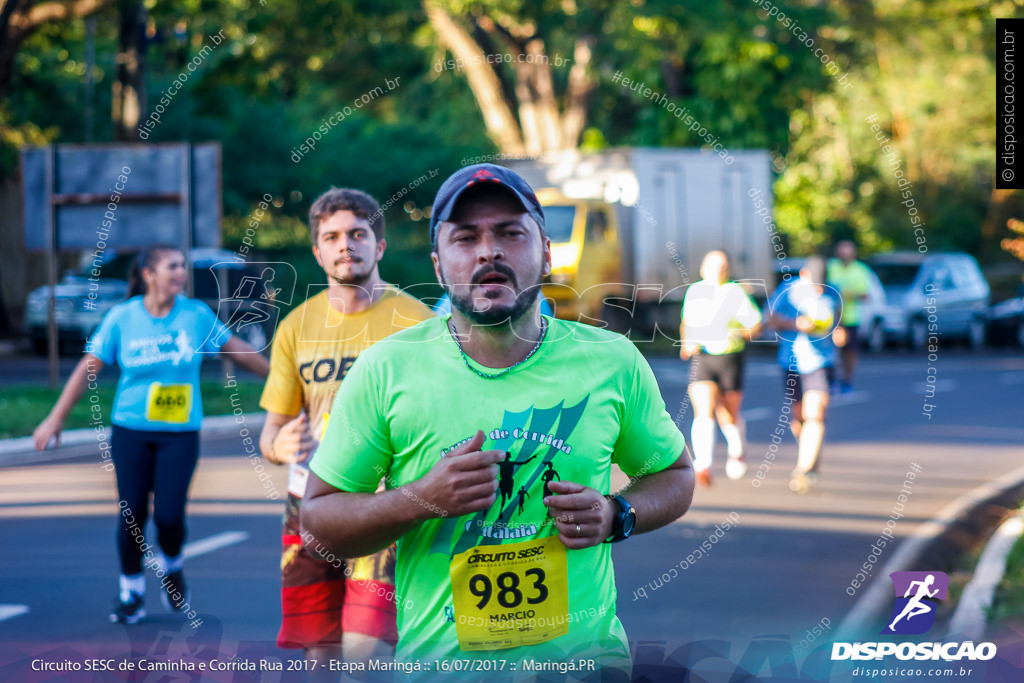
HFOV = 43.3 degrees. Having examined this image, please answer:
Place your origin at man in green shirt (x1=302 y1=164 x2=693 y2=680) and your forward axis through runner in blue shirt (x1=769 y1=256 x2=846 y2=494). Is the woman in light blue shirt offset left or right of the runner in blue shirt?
left

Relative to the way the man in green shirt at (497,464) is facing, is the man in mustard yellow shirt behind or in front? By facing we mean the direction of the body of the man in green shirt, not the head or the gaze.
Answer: behind

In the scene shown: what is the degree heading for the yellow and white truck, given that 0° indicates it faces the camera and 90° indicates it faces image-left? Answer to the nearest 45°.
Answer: approximately 45°

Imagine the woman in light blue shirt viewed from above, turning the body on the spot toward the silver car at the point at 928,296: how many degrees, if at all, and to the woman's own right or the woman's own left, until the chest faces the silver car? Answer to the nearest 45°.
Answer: approximately 135° to the woman's own left

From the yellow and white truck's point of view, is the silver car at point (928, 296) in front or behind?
behind

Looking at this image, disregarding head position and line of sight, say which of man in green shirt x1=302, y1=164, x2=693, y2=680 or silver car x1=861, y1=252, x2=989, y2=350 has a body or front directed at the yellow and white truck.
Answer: the silver car

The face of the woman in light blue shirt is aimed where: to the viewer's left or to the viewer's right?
to the viewer's right

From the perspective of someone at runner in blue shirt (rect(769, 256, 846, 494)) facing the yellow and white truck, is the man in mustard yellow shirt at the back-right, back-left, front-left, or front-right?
back-left
